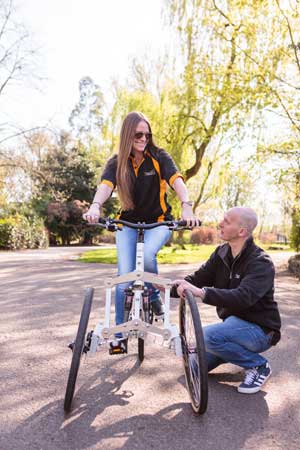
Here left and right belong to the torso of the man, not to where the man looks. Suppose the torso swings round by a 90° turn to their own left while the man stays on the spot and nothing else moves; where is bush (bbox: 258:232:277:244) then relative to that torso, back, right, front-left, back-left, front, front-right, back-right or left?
back-left

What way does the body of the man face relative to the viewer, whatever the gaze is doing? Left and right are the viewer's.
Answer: facing the viewer and to the left of the viewer

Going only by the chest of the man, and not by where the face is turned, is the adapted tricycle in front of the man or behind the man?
in front

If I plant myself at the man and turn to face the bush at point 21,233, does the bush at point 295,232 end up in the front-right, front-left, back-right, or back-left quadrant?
front-right

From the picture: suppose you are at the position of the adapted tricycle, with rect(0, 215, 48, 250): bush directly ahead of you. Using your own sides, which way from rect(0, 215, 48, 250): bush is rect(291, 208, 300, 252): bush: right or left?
right

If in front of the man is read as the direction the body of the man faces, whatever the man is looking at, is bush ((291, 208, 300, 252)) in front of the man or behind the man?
behind

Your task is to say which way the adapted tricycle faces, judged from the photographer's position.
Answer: facing the viewer

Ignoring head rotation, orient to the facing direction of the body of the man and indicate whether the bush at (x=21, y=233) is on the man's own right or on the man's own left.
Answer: on the man's own right

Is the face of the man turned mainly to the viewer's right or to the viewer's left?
to the viewer's left

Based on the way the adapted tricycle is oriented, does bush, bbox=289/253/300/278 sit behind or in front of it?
behind

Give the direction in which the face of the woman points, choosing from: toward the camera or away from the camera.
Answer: toward the camera

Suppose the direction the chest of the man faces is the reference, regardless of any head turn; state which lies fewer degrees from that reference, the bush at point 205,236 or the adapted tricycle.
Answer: the adapted tricycle

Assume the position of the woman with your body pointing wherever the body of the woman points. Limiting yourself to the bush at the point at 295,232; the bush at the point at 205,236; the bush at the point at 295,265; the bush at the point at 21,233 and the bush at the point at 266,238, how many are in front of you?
0
